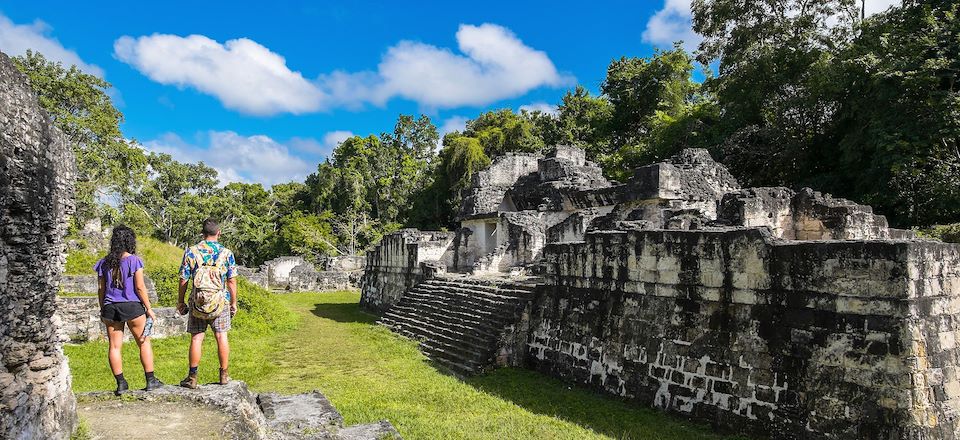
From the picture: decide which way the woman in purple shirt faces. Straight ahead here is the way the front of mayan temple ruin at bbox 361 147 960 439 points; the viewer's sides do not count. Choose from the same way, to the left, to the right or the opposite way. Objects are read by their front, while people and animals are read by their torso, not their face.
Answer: to the right

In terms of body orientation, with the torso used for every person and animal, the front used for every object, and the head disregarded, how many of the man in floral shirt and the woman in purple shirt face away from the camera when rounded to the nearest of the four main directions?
2

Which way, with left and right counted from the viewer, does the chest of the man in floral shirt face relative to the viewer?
facing away from the viewer

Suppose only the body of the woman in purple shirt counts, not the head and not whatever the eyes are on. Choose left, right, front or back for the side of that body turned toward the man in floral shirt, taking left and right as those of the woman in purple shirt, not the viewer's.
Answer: right

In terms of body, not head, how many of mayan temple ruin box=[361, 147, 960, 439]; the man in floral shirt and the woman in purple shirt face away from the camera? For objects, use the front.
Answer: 2

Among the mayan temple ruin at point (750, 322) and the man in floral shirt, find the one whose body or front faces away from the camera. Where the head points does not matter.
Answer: the man in floral shirt

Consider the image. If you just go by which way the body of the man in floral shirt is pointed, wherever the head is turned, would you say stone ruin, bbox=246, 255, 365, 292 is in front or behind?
in front

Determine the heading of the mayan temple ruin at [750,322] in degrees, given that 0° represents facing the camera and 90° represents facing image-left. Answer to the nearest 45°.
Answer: approximately 45°

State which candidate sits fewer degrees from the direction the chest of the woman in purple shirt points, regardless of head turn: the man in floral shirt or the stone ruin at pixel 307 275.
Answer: the stone ruin

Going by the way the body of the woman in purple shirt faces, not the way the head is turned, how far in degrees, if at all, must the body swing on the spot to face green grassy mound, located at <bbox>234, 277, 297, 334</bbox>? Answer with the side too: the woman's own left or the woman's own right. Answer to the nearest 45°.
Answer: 0° — they already face it

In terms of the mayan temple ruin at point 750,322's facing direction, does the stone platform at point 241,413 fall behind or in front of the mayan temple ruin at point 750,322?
in front

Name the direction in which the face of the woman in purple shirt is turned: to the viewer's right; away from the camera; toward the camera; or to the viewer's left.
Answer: away from the camera

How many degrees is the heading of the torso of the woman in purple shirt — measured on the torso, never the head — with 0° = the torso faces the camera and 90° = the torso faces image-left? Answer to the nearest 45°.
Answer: approximately 180°
